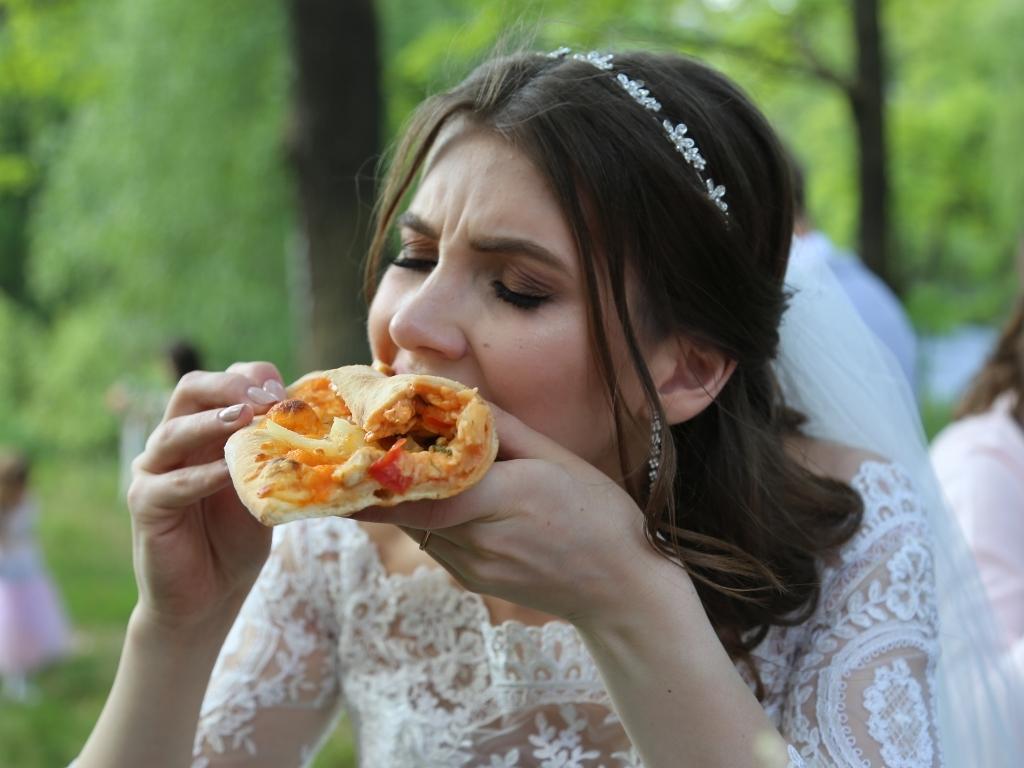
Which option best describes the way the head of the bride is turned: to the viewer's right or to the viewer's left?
to the viewer's left

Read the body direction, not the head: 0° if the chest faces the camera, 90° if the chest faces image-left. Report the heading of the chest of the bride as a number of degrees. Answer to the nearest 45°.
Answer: approximately 45°

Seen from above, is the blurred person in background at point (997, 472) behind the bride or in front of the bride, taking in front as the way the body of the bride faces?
behind

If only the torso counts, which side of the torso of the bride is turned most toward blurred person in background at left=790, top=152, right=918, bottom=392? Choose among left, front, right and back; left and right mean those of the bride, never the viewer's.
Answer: back

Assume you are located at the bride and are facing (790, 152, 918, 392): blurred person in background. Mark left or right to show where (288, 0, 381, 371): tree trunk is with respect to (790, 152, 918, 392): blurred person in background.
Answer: left

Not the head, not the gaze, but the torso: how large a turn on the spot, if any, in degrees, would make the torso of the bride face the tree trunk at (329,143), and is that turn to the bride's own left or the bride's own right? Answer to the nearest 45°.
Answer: approximately 135° to the bride's own right

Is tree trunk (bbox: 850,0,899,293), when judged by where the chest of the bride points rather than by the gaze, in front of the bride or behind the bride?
behind

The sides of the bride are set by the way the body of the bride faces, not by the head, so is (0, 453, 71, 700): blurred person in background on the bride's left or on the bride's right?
on the bride's right
